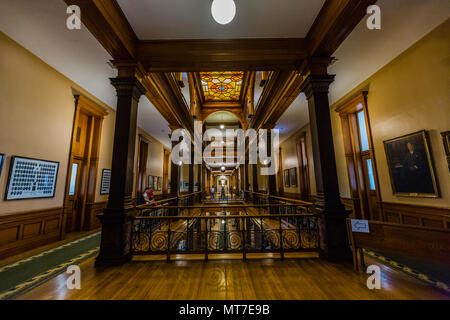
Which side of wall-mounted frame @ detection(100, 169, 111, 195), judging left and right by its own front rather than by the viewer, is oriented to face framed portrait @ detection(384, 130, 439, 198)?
front

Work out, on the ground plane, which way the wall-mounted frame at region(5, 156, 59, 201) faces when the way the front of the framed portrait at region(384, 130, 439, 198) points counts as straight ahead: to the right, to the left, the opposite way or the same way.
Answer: the opposite way

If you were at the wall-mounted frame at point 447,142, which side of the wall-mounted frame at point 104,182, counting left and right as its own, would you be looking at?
front

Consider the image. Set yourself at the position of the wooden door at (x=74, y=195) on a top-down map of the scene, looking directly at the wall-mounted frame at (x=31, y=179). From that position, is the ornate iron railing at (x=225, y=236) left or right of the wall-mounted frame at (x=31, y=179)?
left

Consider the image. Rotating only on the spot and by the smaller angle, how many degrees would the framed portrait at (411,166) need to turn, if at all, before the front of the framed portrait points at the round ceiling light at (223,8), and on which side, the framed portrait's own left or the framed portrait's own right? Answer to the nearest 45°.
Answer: approximately 45° to the framed portrait's own left

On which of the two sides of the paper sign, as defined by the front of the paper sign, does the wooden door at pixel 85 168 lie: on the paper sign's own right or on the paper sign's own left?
on the paper sign's own right

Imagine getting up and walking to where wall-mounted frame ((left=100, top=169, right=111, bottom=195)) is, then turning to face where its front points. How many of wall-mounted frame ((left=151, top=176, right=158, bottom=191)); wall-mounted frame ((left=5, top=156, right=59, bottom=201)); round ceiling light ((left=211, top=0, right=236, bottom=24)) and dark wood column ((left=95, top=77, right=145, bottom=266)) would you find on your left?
1

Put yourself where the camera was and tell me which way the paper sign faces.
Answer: facing the viewer

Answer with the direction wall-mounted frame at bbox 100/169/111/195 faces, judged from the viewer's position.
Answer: facing the viewer and to the right of the viewer

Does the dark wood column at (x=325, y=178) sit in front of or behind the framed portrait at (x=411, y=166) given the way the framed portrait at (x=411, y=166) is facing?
in front

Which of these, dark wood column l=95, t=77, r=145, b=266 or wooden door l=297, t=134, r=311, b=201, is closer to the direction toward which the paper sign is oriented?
the dark wood column

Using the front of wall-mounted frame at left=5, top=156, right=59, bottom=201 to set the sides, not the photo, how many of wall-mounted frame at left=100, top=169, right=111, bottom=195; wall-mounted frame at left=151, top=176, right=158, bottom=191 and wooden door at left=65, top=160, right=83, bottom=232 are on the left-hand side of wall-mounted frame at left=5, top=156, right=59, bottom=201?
3

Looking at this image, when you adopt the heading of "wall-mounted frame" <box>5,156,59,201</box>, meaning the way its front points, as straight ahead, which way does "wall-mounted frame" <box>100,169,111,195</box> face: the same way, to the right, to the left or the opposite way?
the same way

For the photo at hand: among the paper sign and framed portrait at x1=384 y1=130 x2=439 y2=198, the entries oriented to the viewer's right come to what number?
0

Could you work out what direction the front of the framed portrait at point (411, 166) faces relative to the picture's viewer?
facing the viewer and to the left of the viewer

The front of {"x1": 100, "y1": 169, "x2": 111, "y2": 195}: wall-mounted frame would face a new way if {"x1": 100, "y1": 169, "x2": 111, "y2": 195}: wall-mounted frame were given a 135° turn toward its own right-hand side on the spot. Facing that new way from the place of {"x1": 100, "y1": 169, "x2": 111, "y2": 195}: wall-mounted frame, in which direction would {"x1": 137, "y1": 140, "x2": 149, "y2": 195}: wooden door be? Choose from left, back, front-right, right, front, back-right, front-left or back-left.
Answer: back-right

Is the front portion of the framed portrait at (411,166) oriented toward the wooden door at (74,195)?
yes

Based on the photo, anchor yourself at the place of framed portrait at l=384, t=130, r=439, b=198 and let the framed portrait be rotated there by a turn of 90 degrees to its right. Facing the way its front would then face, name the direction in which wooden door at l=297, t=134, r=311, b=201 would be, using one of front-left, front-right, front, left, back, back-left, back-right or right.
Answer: front

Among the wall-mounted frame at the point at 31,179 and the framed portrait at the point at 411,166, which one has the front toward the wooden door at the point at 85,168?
the framed portrait
